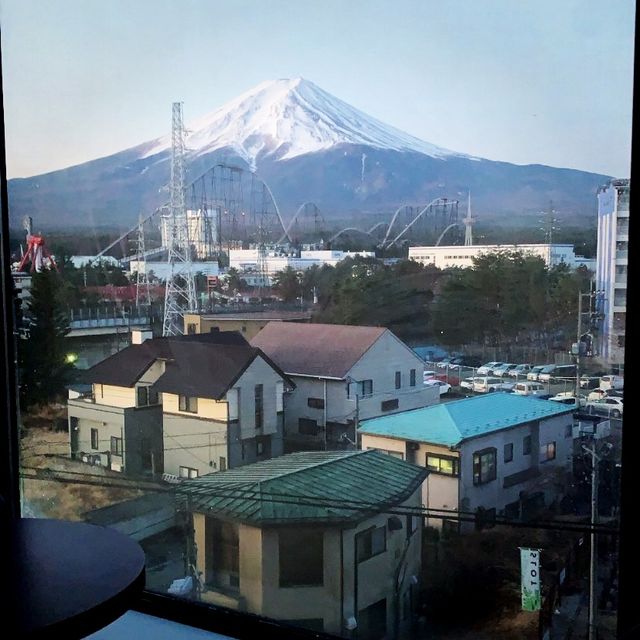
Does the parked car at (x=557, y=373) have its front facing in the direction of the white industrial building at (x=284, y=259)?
no

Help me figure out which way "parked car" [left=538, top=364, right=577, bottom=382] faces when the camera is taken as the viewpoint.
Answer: facing the viewer and to the left of the viewer

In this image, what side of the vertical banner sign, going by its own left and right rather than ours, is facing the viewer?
front

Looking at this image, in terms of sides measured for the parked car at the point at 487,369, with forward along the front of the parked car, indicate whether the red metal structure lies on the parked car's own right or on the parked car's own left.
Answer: on the parked car's own right

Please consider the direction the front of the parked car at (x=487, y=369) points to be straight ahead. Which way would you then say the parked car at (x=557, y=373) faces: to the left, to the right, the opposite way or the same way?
the same way

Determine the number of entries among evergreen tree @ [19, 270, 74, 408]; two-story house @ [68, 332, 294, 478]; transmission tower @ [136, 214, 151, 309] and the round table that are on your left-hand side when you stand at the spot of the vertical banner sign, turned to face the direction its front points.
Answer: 0
